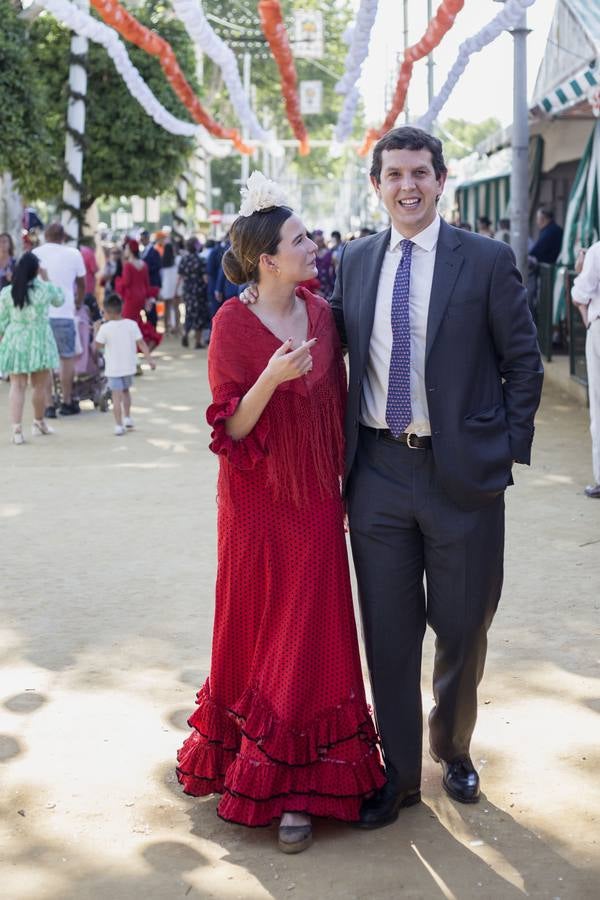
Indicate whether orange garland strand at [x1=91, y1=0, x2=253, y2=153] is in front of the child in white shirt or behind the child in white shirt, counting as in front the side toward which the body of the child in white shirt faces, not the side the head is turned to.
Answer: in front

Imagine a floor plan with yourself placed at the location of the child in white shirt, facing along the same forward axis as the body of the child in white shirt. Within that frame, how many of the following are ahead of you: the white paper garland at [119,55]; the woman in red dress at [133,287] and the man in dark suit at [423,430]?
2

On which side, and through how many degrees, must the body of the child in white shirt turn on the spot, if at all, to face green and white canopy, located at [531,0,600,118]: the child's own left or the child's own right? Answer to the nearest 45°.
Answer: approximately 45° to the child's own right

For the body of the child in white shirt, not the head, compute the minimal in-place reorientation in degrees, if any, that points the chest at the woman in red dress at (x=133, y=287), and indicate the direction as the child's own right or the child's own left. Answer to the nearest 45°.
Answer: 0° — they already face them

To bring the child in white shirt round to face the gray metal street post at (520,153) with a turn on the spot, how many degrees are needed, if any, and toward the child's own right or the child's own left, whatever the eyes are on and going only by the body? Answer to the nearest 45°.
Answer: approximately 45° to the child's own right

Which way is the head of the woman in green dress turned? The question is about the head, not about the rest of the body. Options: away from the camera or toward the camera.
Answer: away from the camera

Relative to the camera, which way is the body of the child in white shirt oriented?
away from the camera

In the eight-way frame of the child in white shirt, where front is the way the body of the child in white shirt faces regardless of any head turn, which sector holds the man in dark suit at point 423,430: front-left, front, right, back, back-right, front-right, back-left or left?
back

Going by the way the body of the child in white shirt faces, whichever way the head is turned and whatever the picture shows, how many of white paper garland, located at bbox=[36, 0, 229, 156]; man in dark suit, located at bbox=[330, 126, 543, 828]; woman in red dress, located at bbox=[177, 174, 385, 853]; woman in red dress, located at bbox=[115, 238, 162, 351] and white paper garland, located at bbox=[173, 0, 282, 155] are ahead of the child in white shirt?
3

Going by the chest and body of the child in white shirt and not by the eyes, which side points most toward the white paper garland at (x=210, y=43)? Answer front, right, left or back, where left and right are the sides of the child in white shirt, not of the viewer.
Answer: front

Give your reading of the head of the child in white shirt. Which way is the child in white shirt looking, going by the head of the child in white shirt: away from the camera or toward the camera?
away from the camera

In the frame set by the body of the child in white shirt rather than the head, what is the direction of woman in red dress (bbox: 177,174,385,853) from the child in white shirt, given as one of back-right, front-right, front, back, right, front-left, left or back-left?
back

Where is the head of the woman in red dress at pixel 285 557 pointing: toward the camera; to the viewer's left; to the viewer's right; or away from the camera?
to the viewer's right

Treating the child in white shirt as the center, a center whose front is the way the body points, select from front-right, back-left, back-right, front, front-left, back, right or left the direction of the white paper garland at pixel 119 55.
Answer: front
